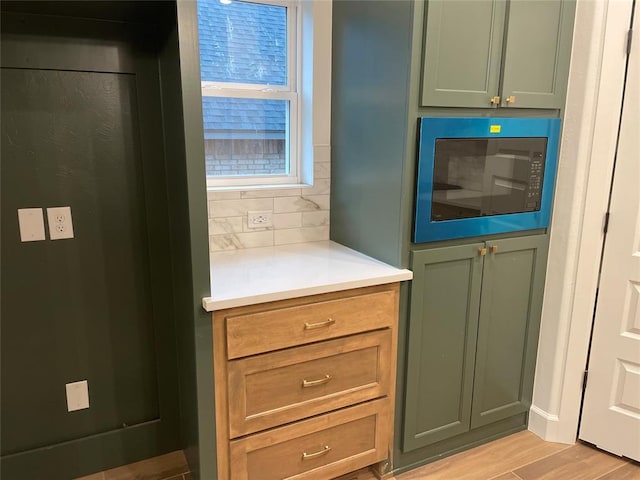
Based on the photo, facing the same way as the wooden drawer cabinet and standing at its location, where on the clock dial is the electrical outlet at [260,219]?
The electrical outlet is roughly at 7 o'clock from the wooden drawer cabinet.

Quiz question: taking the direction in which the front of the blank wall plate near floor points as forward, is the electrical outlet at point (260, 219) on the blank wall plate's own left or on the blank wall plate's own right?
on the blank wall plate's own left

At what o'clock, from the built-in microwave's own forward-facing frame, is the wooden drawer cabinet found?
The wooden drawer cabinet is roughly at 3 o'clock from the built-in microwave.

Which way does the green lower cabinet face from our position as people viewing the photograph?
facing the viewer and to the right of the viewer

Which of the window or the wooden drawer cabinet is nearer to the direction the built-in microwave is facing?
the wooden drawer cabinet

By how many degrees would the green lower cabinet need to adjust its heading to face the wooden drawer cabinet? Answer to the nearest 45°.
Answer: approximately 90° to its right

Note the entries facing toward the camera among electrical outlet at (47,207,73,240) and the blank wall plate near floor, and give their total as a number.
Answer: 2

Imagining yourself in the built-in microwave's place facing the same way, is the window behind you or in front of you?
behind
